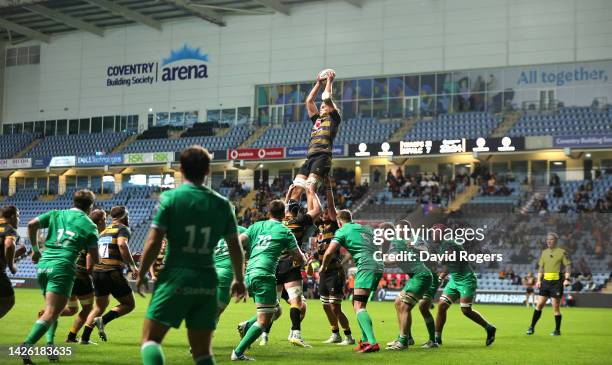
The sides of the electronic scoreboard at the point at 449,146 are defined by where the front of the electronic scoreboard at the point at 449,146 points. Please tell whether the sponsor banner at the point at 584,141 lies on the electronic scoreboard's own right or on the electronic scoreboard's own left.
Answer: on the electronic scoreboard's own left

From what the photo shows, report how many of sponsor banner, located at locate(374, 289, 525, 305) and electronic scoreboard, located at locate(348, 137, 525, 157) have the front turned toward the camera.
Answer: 2

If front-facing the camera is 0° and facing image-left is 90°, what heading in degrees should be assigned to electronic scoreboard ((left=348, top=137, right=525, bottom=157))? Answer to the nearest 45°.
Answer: approximately 0°

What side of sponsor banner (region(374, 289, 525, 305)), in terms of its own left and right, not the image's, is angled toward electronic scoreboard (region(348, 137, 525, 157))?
back

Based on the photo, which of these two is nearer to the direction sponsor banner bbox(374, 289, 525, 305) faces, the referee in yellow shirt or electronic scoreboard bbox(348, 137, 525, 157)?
the referee in yellow shirt

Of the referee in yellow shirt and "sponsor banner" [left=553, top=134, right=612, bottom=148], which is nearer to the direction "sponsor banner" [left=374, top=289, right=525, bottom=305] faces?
the referee in yellow shirt

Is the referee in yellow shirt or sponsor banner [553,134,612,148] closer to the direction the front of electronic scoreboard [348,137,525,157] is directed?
the referee in yellow shirt

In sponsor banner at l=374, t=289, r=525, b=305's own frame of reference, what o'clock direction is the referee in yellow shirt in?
The referee in yellow shirt is roughly at 12 o'clock from the sponsor banner.
